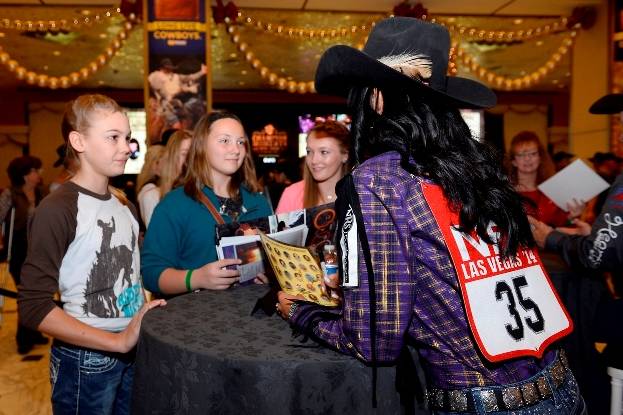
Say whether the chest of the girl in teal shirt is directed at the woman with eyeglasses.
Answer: no

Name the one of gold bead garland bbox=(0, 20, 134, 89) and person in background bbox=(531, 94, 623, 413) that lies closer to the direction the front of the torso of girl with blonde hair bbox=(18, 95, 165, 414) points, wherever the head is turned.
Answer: the person in background

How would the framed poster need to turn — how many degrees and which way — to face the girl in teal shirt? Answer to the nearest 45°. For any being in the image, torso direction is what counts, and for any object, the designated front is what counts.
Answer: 0° — it already faces them

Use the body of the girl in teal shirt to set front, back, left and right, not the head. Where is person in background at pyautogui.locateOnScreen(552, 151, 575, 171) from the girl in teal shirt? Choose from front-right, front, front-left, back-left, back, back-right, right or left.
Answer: left

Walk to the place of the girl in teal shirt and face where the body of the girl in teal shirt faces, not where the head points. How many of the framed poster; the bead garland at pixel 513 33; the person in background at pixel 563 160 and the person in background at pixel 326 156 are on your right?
0

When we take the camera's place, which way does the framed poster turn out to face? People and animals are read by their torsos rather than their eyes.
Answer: facing the viewer

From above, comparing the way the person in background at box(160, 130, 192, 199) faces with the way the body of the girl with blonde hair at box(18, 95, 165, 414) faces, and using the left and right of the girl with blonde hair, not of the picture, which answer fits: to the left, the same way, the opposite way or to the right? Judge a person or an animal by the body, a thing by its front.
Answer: the same way

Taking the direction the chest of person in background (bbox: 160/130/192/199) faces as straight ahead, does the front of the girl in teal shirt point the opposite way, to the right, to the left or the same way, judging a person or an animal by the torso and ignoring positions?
the same way

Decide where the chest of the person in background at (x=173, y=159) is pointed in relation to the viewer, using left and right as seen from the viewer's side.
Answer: facing the viewer and to the right of the viewer

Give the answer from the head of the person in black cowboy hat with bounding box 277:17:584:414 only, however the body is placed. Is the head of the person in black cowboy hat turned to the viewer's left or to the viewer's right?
to the viewer's left

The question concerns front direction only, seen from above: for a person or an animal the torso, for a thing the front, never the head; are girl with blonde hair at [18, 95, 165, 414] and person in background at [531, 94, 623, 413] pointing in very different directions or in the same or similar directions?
very different directions

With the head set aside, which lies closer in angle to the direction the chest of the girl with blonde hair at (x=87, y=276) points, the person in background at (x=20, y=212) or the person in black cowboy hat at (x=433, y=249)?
the person in black cowboy hat

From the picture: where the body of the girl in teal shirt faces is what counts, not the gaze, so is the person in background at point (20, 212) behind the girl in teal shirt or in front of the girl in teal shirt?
behind

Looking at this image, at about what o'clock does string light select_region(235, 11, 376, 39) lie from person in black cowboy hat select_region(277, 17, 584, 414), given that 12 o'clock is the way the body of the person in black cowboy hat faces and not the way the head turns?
The string light is roughly at 1 o'clock from the person in black cowboy hat.

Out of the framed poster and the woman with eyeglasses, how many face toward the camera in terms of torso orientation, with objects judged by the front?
2

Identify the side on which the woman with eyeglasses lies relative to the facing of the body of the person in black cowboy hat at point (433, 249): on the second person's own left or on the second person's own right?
on the second person's own right
